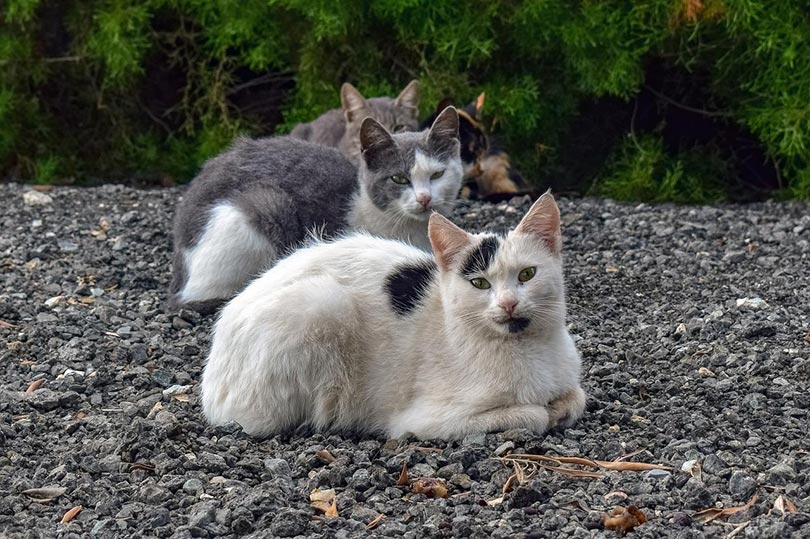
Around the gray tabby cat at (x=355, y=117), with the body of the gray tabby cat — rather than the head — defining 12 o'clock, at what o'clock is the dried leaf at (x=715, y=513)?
The dried leaf is roughly at 1 o'clock from the gray tabby cat.

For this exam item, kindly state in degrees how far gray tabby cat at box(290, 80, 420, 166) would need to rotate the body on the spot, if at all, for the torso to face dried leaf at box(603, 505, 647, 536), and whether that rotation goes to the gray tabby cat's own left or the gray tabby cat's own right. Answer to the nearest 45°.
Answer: approximately 45° to the gray tabby cat's own right

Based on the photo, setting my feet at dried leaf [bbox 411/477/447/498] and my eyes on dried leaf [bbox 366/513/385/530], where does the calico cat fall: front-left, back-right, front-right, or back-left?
back-right

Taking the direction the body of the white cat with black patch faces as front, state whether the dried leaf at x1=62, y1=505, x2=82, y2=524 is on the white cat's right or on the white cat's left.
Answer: on the white cat's right

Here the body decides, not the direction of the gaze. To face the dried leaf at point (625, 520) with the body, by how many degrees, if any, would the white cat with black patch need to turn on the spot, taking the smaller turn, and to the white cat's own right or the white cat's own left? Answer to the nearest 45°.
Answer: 0° — it already faces it

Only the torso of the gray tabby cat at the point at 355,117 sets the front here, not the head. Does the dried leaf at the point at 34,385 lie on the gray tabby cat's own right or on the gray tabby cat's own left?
on the gray tabby cat's own right

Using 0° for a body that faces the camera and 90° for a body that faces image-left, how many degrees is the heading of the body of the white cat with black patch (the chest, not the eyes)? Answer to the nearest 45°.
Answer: approximately 315°

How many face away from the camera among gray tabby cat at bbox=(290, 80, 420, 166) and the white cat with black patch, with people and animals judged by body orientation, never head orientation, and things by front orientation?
0

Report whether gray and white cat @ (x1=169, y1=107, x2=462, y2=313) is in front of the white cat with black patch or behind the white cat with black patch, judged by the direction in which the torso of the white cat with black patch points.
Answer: behind

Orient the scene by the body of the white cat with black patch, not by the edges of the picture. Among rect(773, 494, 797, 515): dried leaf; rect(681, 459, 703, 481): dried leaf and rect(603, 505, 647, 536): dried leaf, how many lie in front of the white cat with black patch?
3

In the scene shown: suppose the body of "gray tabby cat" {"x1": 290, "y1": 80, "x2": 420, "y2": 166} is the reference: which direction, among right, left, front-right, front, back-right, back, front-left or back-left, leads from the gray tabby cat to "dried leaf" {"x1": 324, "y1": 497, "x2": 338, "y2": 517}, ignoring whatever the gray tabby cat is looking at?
front-right

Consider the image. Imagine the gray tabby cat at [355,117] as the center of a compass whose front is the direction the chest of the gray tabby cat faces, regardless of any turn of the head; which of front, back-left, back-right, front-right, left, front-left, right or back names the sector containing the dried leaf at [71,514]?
front-right

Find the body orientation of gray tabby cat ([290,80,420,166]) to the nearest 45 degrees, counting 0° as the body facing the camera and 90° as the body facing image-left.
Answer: approximately 315°

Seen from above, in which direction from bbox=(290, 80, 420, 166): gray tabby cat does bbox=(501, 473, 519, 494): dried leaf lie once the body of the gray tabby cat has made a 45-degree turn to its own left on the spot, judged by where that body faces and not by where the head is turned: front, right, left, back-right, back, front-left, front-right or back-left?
right
